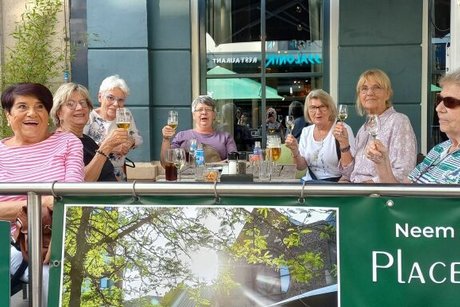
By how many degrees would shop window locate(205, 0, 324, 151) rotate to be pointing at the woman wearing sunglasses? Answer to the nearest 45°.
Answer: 0° — it already faces them

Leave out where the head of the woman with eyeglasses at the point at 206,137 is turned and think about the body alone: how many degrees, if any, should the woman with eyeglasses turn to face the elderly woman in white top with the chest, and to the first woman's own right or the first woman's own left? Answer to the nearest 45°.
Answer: approximately 45° to the first woman's own left

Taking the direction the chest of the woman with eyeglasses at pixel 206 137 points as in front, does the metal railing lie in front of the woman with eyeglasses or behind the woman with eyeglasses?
in front

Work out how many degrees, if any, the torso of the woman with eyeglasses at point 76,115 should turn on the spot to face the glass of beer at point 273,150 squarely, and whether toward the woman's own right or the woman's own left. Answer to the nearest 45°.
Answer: approximately 45° to the woman's own left

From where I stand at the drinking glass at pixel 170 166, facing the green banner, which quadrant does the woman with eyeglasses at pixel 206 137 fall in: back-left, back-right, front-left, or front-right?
back-left

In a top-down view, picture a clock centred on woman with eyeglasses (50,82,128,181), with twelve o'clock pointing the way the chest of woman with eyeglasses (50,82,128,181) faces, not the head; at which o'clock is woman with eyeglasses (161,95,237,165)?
woman with eyeglasses (161,95,237,165) is roughly at 9 o'clock from woman with eyeglasses (50,82,128,181).

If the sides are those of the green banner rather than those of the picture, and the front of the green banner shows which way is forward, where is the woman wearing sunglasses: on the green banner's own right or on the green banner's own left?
on the green banner's own left

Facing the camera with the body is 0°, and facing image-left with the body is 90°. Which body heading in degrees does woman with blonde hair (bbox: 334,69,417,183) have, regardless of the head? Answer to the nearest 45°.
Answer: approximately 45°

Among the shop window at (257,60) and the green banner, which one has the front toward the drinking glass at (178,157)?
the shop window

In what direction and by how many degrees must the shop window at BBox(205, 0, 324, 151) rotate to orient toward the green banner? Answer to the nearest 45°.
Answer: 0° — it already faces it

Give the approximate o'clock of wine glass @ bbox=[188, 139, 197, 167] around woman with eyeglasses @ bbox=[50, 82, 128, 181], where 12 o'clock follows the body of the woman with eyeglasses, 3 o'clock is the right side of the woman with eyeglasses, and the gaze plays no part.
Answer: The wine glass is roughly at 9 o'clock from the woman with eyeglasses.

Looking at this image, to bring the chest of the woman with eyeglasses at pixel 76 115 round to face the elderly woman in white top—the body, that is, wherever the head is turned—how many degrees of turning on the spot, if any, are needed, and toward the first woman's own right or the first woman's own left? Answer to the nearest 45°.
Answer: approximately 45° to the first woman's own left
